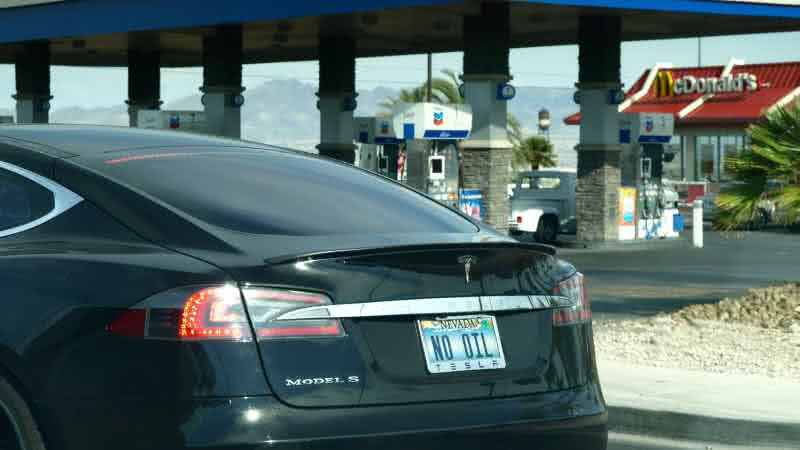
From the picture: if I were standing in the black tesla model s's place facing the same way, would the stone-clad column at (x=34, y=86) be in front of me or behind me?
in front

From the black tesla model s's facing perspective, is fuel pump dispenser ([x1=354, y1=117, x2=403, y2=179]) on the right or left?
on its right

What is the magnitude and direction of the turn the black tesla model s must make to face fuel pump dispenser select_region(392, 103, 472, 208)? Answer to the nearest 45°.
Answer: approximately 45° to its right

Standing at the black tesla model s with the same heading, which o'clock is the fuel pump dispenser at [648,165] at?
The fuel pump dispenser is roughly at 2 o'clock from the black tesla model s.

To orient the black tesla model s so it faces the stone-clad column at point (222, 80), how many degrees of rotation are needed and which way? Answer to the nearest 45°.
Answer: approximately 45° to its right

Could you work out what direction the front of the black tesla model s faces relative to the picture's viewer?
facing away from the viewer and to the left of the viewer
